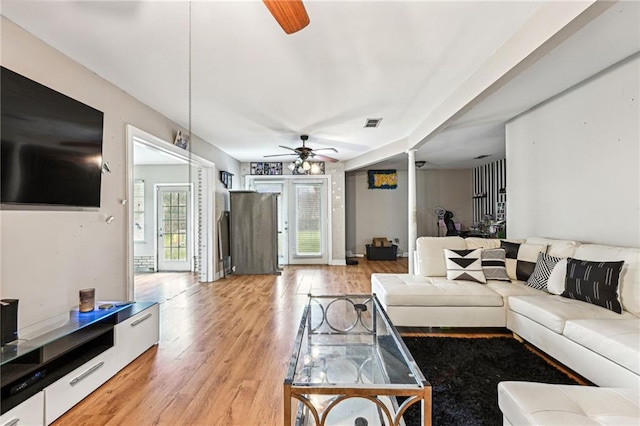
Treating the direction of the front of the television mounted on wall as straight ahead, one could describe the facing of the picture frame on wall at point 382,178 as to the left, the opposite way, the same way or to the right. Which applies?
to the right

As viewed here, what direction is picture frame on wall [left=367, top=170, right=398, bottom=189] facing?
toward the camera

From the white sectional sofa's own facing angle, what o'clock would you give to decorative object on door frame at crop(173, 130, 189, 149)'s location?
The decorative object on door frame is roughly at 1 o'clock from the white sectional sofa.

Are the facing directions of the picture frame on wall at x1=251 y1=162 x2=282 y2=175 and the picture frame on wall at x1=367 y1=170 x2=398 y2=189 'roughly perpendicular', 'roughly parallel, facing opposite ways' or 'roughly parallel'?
roughly parallel

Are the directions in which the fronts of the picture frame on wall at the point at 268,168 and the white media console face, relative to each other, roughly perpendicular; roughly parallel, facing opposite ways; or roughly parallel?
roughly perpendicular

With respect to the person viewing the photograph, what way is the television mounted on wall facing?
facing the viewer and to the right of the viewer

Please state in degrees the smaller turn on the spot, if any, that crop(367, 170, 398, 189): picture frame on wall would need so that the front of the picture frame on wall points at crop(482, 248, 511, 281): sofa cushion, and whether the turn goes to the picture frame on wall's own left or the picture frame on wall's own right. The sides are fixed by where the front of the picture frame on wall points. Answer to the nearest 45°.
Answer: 0° — it already faces it

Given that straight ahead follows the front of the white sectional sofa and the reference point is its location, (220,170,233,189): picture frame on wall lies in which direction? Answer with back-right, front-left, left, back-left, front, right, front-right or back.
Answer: front-right

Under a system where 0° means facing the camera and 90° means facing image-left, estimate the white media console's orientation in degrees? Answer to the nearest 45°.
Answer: approximately 315°

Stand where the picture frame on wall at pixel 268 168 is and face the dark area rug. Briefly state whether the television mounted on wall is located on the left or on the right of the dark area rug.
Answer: right

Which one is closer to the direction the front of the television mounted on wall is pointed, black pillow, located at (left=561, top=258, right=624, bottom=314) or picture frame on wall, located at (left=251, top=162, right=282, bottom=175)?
the black pillow

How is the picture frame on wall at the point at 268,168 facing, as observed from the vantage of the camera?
facing the viewer

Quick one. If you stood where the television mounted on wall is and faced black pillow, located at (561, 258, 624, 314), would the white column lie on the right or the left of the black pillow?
left

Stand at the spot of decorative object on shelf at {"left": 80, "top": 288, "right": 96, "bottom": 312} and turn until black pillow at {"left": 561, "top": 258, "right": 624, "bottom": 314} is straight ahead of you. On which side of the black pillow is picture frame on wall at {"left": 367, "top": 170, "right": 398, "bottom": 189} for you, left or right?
left

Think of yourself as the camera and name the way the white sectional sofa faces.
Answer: facing the viewer and to the left of the viewer

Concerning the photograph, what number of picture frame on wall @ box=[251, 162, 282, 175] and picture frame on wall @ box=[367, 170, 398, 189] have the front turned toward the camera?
2

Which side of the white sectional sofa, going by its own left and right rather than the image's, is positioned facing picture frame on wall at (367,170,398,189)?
right

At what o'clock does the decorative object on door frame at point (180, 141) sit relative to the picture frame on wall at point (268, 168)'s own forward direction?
The decorative object on door frame is roughly at 1 o'clock from the picture frame on wall.
